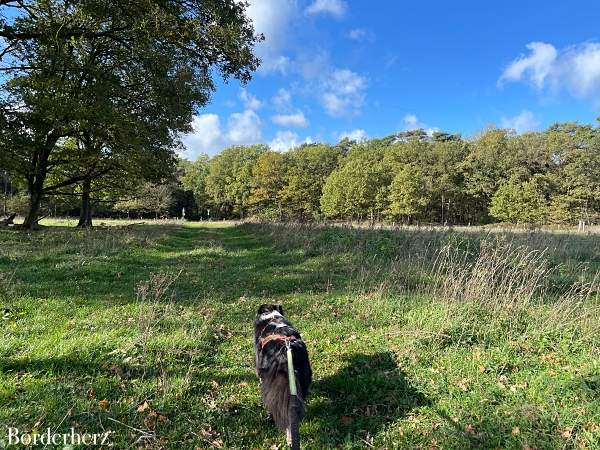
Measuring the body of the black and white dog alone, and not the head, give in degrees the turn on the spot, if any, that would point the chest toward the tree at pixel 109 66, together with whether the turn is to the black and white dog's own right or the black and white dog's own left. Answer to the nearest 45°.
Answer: approximately 45° to the black and white dog's own left

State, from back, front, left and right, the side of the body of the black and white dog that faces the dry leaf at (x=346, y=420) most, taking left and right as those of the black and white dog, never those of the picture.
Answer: right

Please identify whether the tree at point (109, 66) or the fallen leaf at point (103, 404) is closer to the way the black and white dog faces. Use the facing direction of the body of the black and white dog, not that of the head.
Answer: the tree

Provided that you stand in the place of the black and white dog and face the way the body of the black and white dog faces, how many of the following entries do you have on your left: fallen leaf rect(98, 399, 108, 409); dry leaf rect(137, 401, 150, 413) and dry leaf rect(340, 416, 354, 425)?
2

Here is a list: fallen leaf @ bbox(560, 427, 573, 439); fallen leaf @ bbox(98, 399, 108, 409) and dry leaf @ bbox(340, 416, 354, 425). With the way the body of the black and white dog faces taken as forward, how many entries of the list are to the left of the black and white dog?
1

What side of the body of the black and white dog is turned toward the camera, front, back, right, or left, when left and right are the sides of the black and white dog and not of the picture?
back

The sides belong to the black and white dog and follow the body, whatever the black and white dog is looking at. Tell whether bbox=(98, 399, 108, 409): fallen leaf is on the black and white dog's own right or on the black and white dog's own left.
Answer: on the black and white dog's own left

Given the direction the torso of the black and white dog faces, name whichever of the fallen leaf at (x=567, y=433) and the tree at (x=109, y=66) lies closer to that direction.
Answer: the tree

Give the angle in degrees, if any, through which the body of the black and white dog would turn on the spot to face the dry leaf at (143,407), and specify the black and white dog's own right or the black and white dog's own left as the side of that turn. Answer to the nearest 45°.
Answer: approximately 90° to the black and white dog's own left

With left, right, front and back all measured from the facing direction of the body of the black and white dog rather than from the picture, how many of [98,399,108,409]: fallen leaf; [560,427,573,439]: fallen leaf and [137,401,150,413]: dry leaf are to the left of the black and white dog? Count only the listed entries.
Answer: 2

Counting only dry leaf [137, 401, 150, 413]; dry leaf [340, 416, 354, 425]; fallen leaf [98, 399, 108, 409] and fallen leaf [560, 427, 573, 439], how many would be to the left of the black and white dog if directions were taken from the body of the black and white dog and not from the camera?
2

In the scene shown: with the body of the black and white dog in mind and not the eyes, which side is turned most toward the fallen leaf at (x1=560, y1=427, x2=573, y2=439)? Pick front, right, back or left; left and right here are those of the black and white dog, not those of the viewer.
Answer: right

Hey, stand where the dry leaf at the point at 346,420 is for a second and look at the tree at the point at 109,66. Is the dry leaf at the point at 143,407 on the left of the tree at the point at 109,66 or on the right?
left
